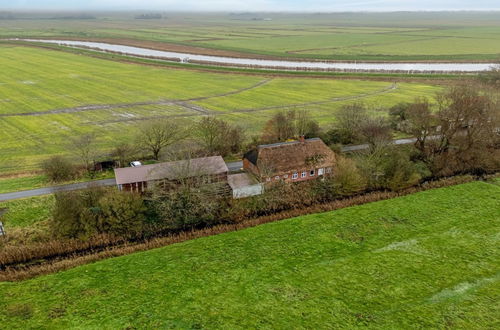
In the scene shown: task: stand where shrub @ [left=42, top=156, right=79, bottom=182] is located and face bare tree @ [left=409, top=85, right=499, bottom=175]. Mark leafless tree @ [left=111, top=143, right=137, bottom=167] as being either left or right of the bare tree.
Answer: left

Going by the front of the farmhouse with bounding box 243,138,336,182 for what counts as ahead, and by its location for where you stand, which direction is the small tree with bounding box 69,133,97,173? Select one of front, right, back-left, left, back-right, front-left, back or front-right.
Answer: right

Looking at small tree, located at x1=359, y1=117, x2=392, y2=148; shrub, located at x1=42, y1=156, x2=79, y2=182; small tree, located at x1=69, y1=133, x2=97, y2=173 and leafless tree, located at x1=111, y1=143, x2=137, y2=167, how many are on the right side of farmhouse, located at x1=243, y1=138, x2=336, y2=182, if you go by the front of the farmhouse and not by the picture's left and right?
3

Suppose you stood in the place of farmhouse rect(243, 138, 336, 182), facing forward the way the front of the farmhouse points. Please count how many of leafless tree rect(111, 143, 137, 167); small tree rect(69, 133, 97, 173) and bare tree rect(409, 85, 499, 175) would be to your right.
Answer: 2

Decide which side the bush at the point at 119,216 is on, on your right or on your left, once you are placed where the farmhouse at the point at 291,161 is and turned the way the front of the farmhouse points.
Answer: on your right

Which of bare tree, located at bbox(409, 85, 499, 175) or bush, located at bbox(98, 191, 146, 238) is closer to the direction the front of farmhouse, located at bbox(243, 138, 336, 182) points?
the bush

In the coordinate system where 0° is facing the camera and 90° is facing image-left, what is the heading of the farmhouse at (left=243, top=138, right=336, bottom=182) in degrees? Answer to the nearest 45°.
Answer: approximately 0°

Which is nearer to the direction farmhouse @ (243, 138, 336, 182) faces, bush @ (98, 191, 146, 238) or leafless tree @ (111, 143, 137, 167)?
the bush

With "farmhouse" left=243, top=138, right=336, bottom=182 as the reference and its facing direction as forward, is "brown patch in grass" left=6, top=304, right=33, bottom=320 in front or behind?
in front

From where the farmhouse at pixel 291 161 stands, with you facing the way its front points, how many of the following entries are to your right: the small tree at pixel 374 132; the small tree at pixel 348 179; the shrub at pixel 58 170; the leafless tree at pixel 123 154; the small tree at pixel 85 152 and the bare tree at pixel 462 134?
3

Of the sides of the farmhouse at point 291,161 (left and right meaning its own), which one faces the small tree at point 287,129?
back

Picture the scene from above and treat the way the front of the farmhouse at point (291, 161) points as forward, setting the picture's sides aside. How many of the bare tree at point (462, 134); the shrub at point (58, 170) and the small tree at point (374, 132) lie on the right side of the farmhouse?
1

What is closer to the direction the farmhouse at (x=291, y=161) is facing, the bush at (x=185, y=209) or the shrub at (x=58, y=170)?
the bush

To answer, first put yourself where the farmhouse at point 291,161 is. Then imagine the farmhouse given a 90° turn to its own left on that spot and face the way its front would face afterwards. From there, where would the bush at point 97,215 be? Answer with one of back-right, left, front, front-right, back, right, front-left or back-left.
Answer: back-right

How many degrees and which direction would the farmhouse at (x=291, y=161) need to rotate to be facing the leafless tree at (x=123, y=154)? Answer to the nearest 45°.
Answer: approximately 90° to its right
